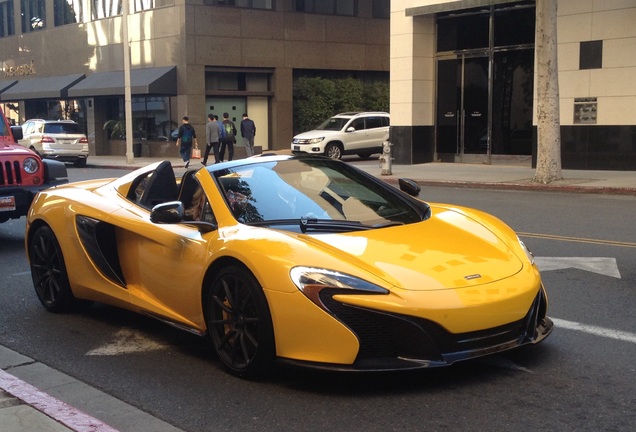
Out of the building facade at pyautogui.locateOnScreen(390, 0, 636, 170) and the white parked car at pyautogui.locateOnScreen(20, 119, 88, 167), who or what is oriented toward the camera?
the building facade

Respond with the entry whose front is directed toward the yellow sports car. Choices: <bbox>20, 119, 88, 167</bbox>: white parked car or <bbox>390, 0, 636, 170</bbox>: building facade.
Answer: the building facade

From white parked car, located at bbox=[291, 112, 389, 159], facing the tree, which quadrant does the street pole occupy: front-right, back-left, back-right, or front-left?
back-right

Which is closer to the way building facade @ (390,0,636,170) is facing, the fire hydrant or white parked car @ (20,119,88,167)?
the fire hydrant

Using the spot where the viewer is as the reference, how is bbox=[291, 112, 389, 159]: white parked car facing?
facing the viewer and to the left of the viewer

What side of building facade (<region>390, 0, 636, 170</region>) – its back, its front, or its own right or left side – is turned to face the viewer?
front

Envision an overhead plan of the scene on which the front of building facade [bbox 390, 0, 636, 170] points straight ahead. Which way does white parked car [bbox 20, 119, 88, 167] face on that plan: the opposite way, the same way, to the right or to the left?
to the right

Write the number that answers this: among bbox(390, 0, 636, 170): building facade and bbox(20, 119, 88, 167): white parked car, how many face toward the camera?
1

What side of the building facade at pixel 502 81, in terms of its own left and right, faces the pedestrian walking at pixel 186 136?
right

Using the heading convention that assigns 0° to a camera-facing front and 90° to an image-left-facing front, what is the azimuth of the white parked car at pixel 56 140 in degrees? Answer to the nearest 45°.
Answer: approximately 135°

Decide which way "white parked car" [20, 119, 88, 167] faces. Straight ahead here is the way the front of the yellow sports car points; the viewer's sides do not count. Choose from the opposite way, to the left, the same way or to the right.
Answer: the opposite way

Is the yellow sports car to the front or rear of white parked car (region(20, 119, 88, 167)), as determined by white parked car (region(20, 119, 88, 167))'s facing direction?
to the rear

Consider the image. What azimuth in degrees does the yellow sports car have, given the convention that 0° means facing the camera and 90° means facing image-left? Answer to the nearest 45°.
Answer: approximately 315°

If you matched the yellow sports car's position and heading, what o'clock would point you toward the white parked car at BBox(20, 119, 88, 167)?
The white parked car is roughly at 7 o'clock from the yellow sports car.

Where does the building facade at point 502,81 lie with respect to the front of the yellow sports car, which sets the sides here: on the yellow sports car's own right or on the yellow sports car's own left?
on the yellow sports car's own left

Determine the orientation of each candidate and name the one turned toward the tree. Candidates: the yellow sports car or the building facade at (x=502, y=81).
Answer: the building facade
